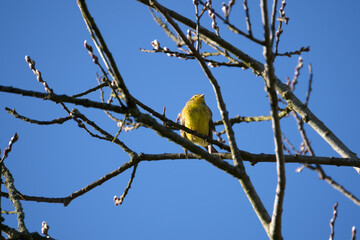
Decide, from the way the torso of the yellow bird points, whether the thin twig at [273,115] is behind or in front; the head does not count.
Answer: in front

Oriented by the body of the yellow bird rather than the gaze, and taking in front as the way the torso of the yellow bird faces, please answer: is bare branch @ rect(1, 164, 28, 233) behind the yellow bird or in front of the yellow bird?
in front

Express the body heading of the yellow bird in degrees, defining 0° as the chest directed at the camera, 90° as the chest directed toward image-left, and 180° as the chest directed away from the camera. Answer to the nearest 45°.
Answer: approximately 0°
